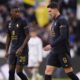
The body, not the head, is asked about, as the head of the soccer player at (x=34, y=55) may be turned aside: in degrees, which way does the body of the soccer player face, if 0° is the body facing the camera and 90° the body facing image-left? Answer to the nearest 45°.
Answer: approximately 45°

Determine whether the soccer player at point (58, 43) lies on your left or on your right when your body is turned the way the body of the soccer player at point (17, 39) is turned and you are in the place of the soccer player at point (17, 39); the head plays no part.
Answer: on your left

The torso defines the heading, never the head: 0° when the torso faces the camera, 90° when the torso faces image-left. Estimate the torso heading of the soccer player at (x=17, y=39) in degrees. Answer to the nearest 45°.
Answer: approximately 45°

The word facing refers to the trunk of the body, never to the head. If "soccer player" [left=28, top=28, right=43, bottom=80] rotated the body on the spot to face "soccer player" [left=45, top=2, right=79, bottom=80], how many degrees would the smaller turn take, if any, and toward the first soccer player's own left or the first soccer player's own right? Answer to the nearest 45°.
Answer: approximately 45° to the first soccer player's own left
